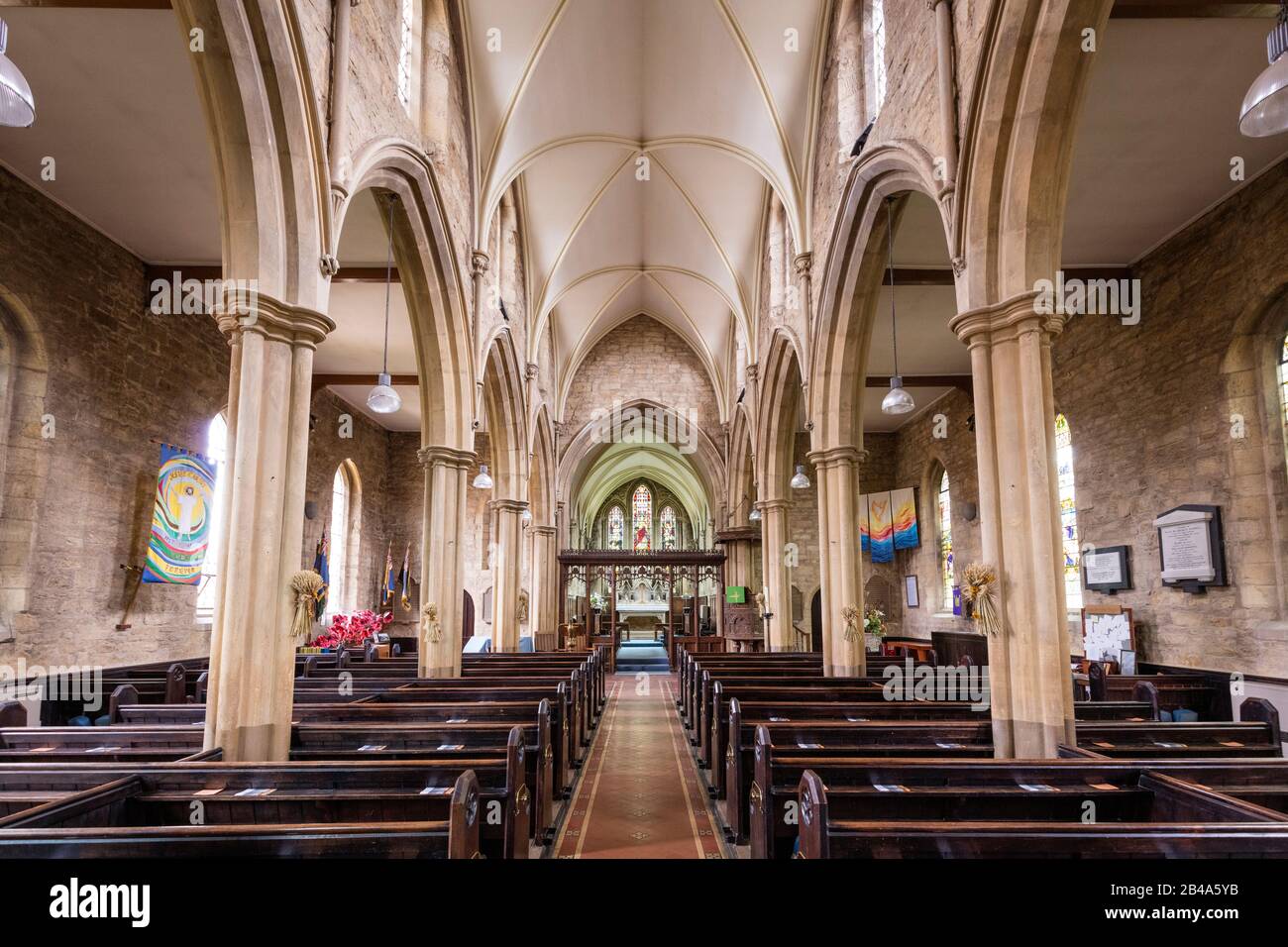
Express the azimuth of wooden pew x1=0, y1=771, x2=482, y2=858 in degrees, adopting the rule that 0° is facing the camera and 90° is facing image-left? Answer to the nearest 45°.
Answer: approximately 180°

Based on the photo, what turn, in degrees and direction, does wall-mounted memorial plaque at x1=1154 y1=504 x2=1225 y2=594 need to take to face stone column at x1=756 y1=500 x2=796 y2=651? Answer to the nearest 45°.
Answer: approximately 90° to its right

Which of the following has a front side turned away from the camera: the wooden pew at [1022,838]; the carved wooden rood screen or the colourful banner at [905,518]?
the wooden pew

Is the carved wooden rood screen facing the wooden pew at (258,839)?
yes

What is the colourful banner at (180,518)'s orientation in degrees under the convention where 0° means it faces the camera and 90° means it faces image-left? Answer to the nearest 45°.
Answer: approximately 315°

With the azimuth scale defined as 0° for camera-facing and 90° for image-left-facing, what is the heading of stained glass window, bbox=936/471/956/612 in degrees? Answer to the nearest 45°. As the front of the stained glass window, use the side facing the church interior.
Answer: approximately 90°

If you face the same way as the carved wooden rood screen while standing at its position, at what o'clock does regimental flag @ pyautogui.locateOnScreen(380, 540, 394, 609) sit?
The regimental flag is roughly at 3 o'clock from the carved wooden rood screen.

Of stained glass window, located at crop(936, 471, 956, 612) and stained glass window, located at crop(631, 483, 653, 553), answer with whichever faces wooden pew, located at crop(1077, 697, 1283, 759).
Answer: stained glass window, located at crop(631, 483, 653, 553)

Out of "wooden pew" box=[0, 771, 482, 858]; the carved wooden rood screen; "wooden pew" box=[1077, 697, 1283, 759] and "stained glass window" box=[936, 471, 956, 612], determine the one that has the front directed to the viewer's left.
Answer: the stained glass window
